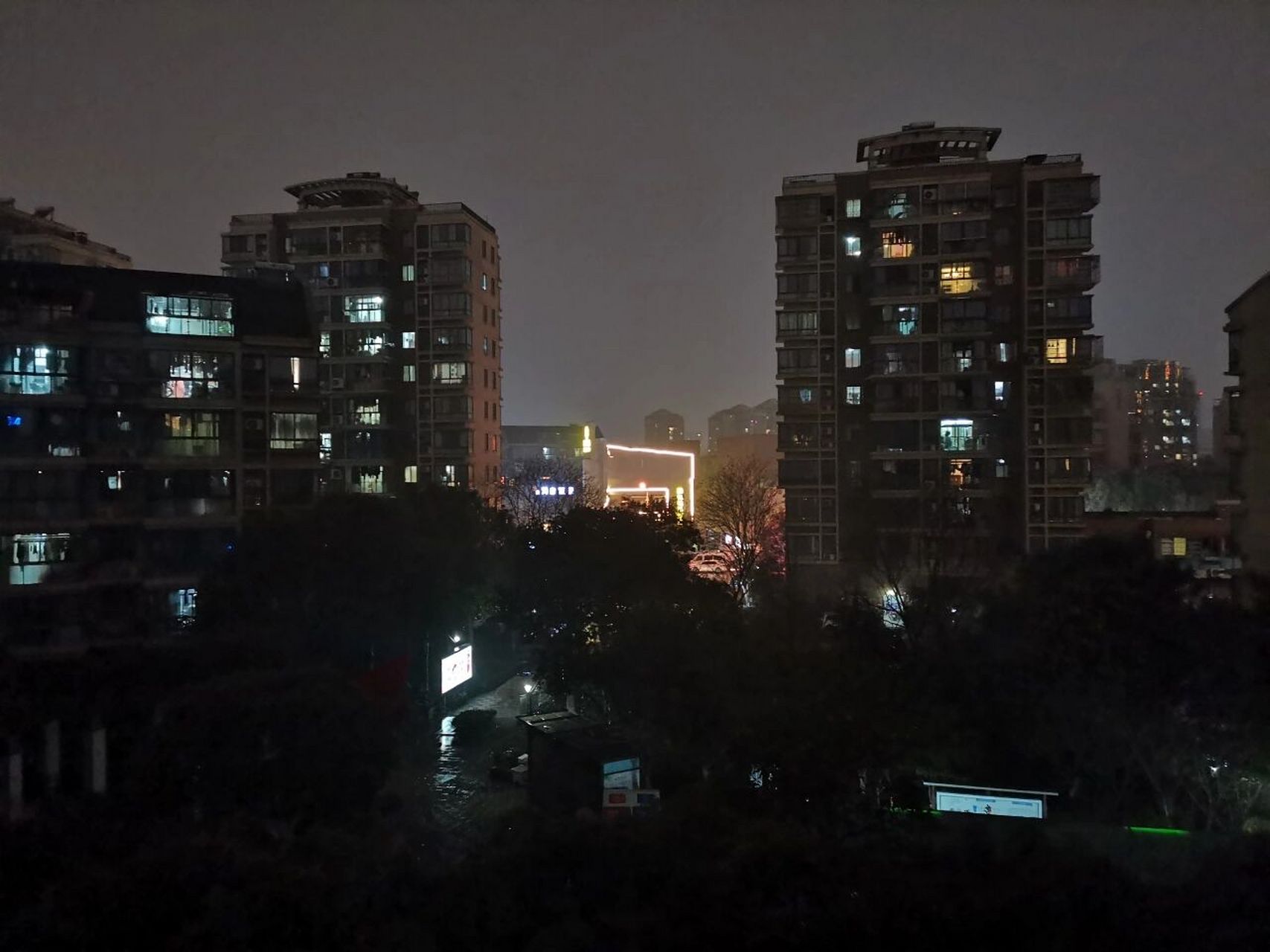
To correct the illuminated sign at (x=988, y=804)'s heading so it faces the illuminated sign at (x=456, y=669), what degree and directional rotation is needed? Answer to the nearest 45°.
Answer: approximately 135° to its right

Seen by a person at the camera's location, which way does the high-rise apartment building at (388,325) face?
facing the viewer

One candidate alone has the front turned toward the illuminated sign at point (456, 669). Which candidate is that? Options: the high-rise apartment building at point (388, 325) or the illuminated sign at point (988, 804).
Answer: the high-rise apartment building

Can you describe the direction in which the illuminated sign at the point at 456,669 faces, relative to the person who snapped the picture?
facing the viewer and to the right of the viewer

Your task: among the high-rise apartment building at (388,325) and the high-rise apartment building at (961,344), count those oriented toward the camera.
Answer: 2

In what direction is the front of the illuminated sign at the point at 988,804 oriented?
toward the camera

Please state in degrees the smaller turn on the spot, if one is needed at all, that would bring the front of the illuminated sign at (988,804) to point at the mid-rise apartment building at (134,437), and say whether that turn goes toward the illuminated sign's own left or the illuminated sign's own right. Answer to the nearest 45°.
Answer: approximately 90° to the illuminated sign's own right

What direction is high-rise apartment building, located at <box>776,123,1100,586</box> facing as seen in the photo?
toward the camera

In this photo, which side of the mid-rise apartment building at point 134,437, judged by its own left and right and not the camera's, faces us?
front

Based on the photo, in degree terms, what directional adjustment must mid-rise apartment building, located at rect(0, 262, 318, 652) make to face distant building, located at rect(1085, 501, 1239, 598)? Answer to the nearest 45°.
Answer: approximately 90° to its left

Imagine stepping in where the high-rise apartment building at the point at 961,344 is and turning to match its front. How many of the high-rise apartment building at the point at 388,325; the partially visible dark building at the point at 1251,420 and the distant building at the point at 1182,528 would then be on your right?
1

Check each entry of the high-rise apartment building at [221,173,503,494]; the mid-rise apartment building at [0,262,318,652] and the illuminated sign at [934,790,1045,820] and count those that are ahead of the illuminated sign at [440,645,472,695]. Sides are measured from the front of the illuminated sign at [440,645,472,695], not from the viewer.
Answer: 1

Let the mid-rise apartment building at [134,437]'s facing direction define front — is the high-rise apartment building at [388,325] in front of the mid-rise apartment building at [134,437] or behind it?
behind

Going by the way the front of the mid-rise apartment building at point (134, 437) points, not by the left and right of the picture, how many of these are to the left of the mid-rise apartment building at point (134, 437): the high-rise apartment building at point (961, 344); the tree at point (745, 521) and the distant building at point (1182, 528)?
3

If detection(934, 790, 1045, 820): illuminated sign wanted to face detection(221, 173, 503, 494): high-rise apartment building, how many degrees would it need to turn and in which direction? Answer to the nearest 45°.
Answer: approximately 135° to its right
